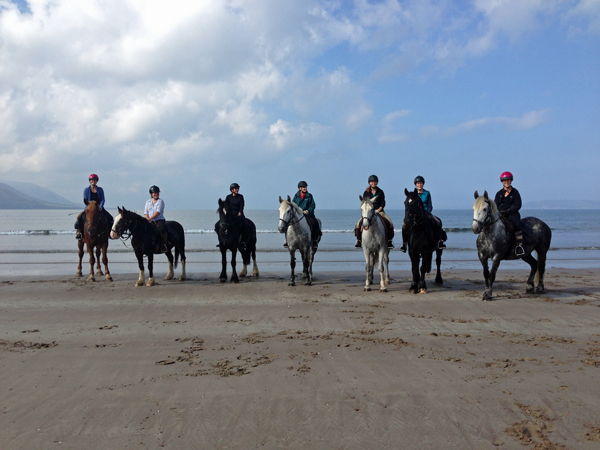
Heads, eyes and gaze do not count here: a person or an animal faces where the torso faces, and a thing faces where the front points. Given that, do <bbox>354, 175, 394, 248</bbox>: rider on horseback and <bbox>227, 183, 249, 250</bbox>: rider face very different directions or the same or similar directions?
same or similar directions

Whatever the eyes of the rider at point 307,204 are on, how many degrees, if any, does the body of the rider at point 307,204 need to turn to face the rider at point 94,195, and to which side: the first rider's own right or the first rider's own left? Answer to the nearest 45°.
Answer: approximately 90° to the first rider's own right

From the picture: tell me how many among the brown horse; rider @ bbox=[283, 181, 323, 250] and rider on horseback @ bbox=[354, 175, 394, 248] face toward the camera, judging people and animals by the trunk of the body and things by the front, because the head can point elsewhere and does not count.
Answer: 3

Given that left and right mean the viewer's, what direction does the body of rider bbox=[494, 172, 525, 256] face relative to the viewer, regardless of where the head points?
facing the viewer and to the left of the viewer

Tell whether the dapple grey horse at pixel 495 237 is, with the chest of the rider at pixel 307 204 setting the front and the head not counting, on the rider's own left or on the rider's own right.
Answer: on the rider's own left

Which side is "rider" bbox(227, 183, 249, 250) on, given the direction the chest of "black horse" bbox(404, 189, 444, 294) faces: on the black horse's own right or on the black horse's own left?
on the black horse's own right

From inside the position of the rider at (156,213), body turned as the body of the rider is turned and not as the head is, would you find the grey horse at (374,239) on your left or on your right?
on your left

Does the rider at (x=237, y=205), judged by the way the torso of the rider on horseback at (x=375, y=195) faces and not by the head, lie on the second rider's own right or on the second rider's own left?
on the second rider's own right

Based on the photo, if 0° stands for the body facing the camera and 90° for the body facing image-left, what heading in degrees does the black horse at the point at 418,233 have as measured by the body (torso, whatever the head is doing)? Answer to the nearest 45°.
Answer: approximately 45°

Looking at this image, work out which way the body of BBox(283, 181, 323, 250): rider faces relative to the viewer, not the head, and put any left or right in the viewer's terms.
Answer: facing the viewer

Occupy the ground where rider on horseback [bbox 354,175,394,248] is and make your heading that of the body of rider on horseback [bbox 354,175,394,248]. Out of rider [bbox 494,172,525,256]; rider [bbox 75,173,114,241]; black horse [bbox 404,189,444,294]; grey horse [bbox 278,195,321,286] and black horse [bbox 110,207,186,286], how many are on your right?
3

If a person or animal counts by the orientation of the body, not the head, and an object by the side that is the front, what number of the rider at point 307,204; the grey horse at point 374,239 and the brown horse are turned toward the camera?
3

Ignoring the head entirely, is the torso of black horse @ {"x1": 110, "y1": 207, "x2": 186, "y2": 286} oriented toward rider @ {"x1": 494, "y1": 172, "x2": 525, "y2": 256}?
no

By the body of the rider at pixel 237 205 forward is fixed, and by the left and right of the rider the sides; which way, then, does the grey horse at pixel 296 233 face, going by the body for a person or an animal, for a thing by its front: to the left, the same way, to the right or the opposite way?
the same way

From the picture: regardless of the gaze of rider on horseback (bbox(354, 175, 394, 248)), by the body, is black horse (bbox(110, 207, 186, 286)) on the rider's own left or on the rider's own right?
on the rider's own right

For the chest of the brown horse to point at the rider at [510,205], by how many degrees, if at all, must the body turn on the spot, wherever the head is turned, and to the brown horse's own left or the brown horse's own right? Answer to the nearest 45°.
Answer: approximately 45° to the brown horse's own left

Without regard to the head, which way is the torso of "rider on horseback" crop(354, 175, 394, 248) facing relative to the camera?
toward the camera
